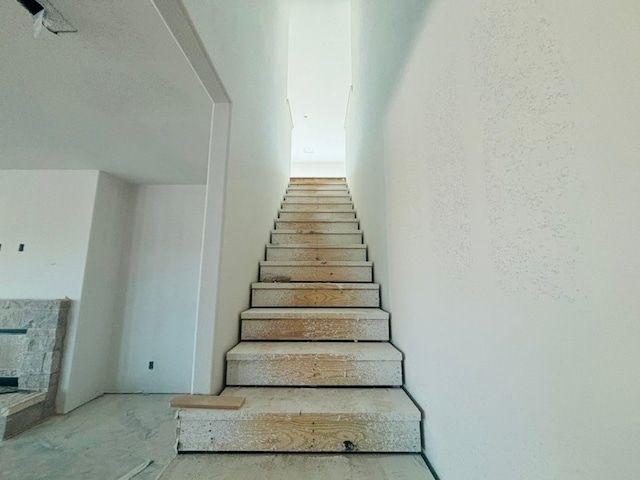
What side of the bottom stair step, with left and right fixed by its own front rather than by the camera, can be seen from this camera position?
front

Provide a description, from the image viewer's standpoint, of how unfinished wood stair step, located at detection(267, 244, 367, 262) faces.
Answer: facing the viewer

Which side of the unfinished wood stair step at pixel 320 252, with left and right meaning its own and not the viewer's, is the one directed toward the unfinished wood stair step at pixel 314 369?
front

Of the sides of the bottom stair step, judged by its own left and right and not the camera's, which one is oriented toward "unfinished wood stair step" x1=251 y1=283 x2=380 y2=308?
back

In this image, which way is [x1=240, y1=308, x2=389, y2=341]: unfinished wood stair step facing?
toward the camera

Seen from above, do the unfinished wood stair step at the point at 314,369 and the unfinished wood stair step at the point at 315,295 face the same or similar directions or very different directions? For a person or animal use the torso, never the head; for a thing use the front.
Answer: same or similar directions

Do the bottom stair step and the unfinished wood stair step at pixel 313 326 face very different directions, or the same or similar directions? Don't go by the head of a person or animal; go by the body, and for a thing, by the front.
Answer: same or similar directions

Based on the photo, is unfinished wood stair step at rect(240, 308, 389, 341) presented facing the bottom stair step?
yes

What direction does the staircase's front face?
toward the camera
